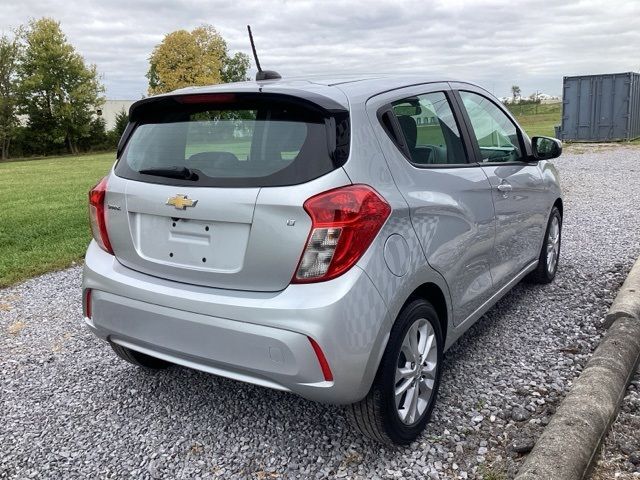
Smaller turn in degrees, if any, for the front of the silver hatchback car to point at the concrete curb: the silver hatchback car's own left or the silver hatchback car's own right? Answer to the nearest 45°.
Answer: approximately 45° to the silver hatchback car's own right

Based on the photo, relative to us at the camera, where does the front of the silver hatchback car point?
facing away from the viewer and to the right of the viewer

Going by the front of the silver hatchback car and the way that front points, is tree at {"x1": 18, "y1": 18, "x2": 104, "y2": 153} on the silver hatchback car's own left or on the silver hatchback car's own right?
on the silver hatchback car's own left
